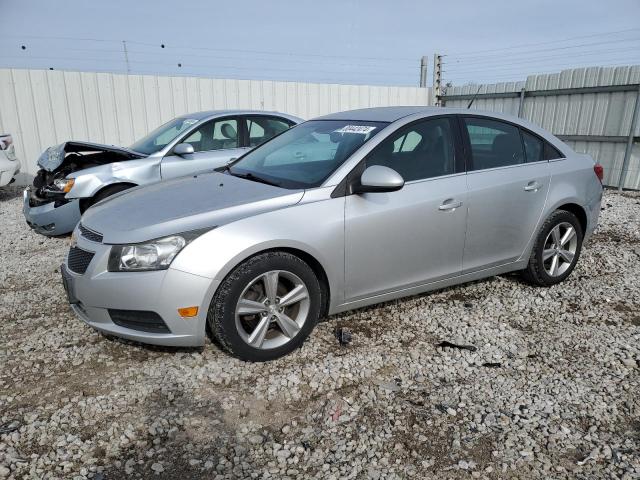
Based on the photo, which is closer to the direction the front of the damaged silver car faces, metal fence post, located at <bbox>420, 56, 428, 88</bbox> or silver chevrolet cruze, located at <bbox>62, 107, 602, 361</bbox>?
the silver chevrolet cruze

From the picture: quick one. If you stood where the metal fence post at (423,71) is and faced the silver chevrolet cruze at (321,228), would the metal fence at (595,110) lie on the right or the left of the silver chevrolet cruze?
left

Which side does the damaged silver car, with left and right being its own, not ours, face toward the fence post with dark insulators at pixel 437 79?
back

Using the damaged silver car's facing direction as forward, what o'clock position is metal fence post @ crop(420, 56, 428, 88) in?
The metal fence post is roughly at 6 o'clock from the damaged silver car.

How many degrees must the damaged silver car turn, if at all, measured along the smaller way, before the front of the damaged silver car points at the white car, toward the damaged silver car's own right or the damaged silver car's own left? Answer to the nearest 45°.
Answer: approximately 90° to the damaged silver car's own right

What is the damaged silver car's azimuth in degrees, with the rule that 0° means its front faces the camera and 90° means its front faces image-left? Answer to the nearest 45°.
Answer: approximately 45°

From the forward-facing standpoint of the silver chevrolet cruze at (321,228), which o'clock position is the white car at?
The white car is roughly at 3 o'clock from the silver chevrolet cruze.

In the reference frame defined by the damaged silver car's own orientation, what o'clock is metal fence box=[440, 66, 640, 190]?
The metal fence is roughly at 7 o'clock from the damaged silver car.

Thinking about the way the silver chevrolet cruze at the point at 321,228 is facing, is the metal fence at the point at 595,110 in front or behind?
behind

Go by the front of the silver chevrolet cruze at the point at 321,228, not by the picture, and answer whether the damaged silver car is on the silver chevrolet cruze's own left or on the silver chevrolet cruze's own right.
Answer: on the silver chevrolet cruze's own right

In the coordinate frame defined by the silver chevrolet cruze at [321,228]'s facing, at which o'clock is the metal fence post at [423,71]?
The metal fence post is roughly at 5 o'clock from the silver chevrolet cruze.

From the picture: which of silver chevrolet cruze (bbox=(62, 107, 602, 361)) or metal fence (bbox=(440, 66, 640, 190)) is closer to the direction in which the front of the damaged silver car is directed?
the silver chevrolet cruze
